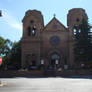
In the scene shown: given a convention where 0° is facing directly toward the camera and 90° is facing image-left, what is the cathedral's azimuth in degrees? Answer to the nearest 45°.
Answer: approximately 0°

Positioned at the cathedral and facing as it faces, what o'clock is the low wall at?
The low wall is roughly at 12 o'clock from the cathedral.

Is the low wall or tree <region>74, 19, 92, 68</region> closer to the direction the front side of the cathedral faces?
the low wall

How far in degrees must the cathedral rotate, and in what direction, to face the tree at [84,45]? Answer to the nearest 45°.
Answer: approximately 45° to its left
